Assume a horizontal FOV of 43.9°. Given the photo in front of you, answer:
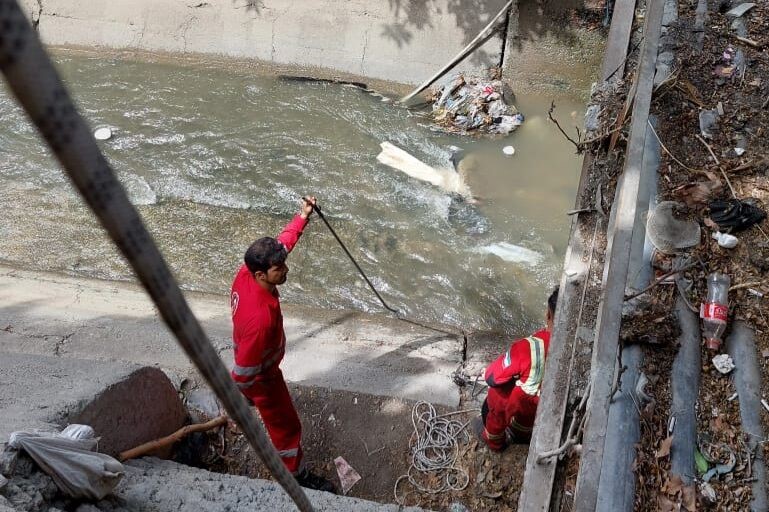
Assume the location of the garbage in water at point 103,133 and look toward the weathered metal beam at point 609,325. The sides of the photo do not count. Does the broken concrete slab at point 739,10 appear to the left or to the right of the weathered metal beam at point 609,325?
left

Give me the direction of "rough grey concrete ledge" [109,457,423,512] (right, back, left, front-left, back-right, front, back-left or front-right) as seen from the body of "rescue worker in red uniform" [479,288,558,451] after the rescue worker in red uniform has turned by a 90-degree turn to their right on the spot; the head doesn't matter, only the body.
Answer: right

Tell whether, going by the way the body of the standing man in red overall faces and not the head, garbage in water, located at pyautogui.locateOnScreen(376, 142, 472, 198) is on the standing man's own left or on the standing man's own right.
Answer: on the standing man's own left

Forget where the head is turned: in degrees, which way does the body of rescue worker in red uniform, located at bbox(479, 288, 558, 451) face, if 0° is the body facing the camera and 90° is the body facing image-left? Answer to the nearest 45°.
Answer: approximately 225°

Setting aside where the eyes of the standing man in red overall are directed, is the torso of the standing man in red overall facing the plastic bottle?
yes

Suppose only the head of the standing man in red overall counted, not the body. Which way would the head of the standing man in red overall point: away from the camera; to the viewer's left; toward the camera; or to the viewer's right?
to the viewer's right

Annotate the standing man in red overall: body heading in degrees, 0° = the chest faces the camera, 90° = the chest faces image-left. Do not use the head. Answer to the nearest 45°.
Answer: approximately 270°
